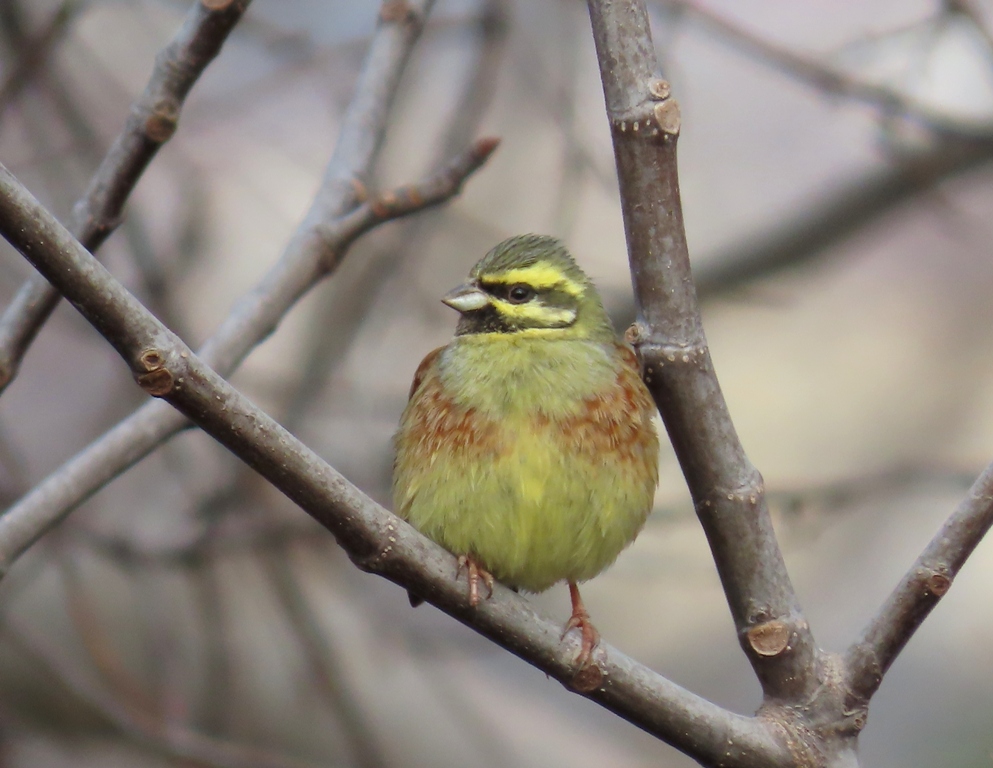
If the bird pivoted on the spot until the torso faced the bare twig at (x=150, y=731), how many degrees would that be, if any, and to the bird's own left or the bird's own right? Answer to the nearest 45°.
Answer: approximately 135° to the bird's own right

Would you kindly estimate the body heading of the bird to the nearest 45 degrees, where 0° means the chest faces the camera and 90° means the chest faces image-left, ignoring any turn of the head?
approximately 0°

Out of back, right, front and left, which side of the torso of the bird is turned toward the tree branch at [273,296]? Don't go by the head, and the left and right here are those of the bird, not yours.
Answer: right
